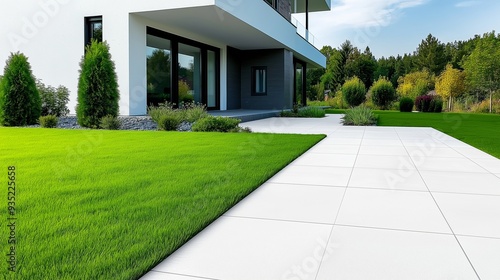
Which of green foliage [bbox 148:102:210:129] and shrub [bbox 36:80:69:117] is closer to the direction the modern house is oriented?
the green foliage

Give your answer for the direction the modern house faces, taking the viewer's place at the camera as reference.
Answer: facing the viewer and to the right of the viewer

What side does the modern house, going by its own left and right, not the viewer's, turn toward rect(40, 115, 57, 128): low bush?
right

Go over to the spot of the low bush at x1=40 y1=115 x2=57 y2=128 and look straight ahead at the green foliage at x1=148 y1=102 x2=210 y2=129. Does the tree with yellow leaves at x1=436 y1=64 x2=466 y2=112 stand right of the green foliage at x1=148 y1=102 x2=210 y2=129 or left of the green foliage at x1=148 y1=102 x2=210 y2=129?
left

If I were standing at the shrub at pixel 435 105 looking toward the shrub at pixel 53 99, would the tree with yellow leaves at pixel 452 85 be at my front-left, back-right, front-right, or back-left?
back-right

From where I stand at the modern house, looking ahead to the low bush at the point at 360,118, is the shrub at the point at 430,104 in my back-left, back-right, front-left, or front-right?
front-left

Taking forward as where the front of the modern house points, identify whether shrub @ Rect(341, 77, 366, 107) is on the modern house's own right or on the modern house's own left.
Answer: on the modern house's own left

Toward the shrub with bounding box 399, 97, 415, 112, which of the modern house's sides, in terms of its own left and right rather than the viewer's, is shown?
left
